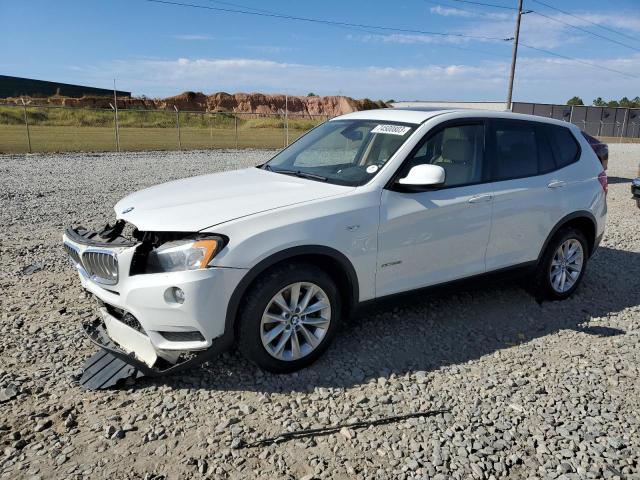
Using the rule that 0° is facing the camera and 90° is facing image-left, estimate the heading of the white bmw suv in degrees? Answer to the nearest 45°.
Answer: approximately 45°
